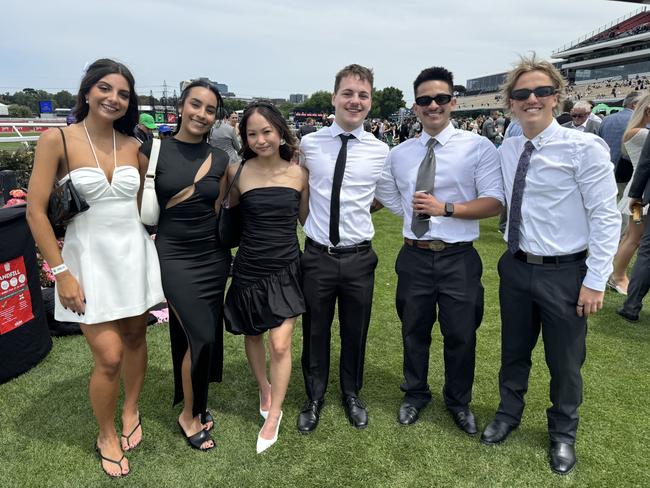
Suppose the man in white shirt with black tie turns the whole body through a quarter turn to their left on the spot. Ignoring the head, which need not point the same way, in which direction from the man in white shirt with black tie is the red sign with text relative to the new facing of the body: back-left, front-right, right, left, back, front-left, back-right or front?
back

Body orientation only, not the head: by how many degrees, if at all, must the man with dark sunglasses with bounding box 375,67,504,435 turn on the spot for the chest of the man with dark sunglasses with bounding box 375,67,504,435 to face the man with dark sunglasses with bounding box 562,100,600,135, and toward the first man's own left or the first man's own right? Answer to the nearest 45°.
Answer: approximately 180°

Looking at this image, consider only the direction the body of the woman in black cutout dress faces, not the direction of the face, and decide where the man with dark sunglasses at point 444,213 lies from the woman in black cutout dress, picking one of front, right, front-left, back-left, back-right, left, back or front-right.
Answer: left

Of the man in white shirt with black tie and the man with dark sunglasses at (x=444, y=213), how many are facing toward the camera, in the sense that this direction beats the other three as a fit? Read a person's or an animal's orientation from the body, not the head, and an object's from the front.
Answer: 2

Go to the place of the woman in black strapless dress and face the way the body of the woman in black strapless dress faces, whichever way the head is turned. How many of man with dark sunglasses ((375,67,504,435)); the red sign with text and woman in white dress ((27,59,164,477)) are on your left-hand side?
1

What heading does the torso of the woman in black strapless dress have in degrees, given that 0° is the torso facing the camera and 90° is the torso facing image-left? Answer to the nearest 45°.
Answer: approximately 0°

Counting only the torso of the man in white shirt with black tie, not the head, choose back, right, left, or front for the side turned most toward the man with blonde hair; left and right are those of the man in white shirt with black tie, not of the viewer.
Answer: left

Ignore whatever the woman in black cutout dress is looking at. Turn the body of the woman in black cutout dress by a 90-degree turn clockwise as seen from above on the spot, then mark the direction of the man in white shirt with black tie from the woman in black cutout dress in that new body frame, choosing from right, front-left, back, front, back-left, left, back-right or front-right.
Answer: back

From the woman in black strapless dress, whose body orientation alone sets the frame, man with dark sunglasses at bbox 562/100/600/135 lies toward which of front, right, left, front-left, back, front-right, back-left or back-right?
back-left
